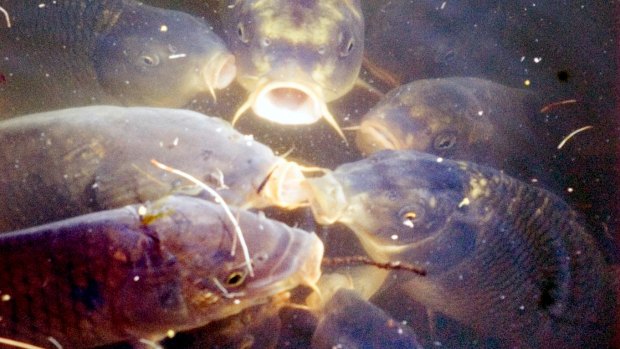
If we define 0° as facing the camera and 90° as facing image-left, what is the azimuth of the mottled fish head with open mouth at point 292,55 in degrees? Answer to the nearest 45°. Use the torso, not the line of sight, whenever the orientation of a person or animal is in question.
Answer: approximately 0°

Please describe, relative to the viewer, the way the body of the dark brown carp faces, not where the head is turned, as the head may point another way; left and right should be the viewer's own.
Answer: facing to the right of the viewer

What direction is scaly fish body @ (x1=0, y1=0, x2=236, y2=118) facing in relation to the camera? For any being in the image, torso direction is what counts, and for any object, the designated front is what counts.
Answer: to the viewer's right

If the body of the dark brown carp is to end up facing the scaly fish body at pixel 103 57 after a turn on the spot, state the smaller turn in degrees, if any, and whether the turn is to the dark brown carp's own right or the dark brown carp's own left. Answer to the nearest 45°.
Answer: approximately 90° to the dark brown carp's own left

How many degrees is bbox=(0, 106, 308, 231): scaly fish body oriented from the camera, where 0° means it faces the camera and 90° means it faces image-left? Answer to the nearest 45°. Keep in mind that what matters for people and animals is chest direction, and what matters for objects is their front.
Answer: approximately 270°

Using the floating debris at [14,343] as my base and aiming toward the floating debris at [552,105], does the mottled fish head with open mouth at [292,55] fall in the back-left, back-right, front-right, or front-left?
front-left

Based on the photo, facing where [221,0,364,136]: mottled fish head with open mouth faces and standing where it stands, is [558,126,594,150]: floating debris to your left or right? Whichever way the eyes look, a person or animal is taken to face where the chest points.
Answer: on your left
